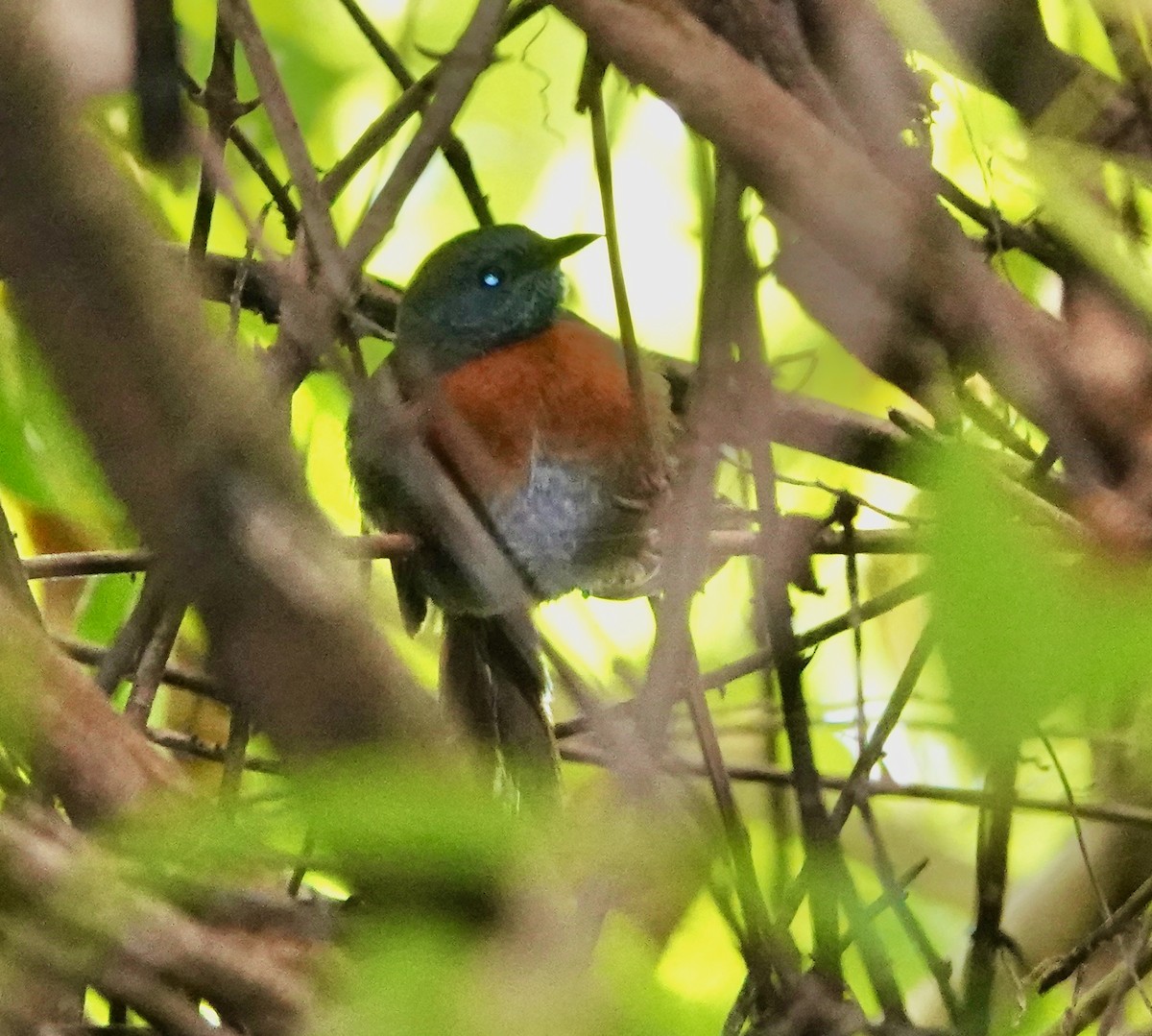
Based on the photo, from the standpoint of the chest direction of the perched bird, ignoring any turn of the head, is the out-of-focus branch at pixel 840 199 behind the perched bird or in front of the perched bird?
in front

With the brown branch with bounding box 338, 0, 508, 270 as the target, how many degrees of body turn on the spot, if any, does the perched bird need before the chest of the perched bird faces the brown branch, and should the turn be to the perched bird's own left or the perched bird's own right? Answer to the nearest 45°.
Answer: approximately 45° to the perched bird's own right

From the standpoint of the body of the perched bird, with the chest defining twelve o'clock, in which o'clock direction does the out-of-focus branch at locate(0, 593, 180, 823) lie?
The out-of-focus branch is roughly at 2 o'clock from the perched bird.

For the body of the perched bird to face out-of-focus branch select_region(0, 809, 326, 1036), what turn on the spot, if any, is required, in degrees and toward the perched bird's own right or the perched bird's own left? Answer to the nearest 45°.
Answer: approximately 45° to the perched bird's own right

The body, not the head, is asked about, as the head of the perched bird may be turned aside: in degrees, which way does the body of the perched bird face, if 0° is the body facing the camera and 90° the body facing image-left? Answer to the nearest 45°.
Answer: approximately 315°

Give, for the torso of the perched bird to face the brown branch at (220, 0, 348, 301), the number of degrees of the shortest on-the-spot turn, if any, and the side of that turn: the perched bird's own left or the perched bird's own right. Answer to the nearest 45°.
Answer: approximately 45° to the perched bird's own right
